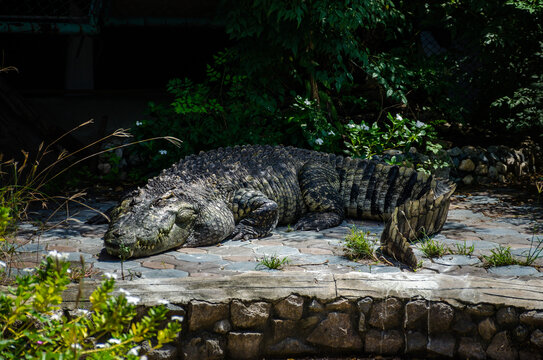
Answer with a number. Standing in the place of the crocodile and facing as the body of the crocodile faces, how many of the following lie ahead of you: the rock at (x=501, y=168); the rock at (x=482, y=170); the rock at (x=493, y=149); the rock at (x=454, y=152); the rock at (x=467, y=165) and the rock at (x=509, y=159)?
0

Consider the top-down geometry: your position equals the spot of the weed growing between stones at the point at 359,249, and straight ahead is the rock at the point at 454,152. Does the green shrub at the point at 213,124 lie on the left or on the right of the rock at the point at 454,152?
left

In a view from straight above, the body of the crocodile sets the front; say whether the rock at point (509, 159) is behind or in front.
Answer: behind

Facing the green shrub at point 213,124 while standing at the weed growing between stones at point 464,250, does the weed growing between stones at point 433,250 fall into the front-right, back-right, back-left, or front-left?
front-left

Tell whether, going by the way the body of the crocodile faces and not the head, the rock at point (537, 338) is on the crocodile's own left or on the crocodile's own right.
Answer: on the crocodile's own left

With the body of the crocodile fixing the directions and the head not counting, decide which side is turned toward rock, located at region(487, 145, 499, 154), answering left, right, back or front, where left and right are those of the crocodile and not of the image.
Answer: back

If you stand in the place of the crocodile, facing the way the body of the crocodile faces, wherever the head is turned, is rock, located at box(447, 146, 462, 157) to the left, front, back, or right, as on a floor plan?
back

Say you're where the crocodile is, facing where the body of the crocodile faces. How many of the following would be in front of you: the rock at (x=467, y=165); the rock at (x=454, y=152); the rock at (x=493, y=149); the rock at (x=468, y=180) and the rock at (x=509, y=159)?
0

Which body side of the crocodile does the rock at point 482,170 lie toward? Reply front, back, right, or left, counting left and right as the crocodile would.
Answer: back

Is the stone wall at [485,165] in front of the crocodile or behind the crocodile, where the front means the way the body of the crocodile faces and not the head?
behind

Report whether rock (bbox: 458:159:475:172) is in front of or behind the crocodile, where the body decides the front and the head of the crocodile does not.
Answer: behind

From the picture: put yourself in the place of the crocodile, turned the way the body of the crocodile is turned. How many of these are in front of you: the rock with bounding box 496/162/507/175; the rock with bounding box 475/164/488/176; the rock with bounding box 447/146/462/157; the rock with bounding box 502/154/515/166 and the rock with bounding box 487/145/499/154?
0

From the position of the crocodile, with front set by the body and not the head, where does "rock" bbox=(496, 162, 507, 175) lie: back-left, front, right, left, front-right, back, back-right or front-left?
back

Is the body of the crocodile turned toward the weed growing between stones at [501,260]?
no

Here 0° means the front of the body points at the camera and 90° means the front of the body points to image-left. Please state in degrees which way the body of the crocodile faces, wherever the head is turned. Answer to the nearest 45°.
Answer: approximately 45°

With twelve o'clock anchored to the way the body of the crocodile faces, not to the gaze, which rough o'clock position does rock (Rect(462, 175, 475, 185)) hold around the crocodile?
The rock is roughly at 6 o'clock from the crocodile.
